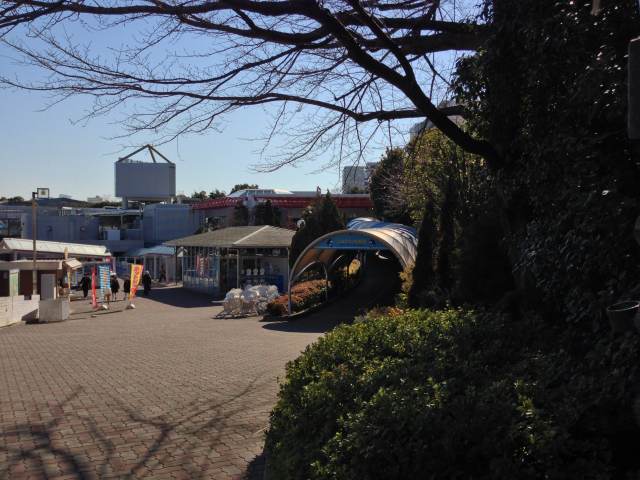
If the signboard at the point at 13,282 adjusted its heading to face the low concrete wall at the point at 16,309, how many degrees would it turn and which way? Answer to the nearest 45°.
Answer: approximately 45° to its right

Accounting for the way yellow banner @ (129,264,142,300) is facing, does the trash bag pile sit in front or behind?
in front

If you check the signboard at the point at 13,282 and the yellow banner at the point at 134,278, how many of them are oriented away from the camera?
0

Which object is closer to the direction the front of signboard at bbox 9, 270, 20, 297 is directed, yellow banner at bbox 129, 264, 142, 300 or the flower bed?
the flower bed

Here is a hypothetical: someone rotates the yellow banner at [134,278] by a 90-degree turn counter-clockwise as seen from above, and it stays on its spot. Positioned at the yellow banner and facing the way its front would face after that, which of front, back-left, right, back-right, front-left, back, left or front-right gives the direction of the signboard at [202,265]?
front-left

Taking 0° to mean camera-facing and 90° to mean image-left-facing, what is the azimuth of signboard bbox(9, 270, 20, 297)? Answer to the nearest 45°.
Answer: approximately 315°

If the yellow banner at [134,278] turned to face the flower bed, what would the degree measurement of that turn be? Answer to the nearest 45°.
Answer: approximately 45° to its left

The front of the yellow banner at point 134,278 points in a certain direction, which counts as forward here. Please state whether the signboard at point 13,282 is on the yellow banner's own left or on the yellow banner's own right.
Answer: on the yellow banner's own right

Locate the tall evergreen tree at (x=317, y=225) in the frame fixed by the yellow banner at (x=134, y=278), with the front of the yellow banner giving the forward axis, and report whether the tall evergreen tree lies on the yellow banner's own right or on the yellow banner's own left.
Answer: on the yellow banner's own left
